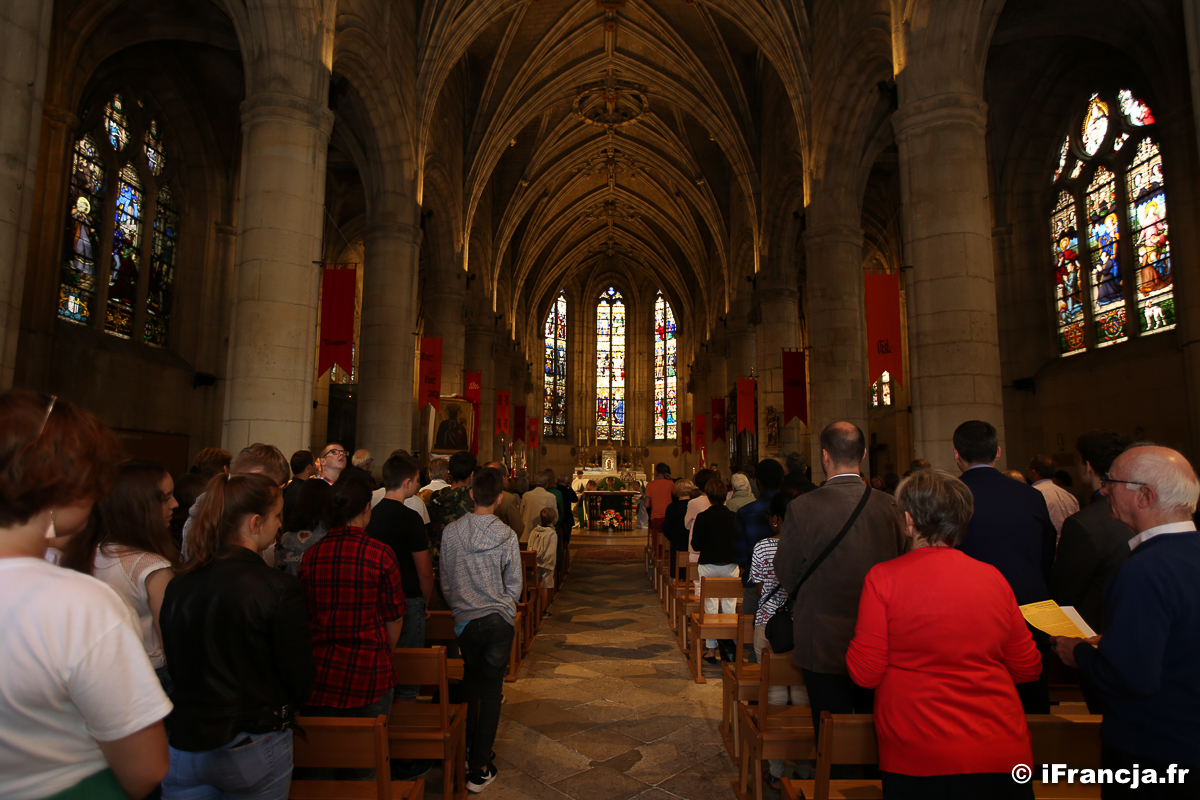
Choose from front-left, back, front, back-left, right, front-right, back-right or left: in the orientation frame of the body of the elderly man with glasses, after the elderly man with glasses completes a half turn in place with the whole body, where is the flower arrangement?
back-left

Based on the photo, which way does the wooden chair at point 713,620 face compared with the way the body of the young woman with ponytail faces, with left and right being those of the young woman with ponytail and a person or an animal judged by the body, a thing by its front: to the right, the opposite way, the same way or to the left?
the same way

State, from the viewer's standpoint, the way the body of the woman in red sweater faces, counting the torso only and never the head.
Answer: away from the camera

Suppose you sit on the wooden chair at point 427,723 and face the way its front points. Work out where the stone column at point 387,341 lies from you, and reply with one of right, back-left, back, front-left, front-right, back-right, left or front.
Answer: front

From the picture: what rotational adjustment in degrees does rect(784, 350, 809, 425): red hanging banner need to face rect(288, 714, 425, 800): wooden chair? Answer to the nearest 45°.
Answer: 0° — it already faces it

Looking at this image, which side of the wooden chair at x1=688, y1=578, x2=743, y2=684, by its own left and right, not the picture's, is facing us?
back

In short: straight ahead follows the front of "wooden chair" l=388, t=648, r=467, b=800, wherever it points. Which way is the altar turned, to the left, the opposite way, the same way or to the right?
the opposite way

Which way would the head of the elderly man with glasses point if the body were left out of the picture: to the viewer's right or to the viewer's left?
to the viewer's left

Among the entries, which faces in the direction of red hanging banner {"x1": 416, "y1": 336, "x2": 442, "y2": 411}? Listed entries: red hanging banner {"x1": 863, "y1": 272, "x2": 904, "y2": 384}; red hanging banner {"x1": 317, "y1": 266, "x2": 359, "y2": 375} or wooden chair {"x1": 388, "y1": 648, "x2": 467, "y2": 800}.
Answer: the wooden chair

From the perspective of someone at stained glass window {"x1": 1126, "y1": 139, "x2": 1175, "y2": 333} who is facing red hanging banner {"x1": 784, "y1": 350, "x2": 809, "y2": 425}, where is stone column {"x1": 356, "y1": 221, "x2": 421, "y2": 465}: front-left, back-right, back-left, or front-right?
front-left

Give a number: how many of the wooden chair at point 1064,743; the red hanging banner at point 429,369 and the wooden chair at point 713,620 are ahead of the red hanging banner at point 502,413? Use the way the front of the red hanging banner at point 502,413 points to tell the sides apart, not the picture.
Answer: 3

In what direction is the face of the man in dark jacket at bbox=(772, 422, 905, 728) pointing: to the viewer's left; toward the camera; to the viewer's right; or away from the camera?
away from the camera

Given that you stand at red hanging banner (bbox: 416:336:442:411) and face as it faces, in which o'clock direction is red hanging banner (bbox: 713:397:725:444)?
red hanging banner (bbox: 713:397:725:444) is roughly at 8 o'clock from red hanging banner (bbox: 416:336:442:411).

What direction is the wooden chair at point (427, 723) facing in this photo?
away from the camera

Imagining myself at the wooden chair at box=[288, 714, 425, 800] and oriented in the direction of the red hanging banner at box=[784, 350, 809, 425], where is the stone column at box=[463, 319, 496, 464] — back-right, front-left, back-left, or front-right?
front-left

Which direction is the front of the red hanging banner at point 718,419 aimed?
toward the camera
